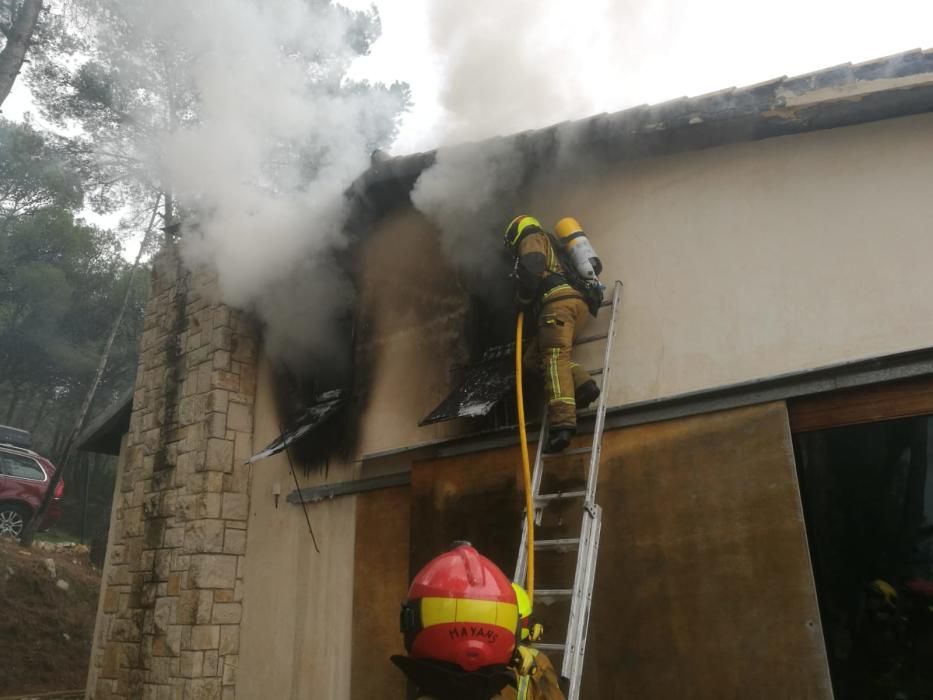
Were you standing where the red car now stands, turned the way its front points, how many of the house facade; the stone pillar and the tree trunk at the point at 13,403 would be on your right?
1

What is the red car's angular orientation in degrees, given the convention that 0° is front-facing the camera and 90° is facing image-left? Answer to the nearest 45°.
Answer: approximately 90°

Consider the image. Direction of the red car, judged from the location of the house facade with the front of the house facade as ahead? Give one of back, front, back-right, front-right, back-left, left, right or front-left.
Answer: right

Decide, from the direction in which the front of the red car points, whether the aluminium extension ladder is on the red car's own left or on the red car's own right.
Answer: on the red car's own left

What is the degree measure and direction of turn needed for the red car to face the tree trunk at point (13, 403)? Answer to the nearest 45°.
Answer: approximately 90° to its right

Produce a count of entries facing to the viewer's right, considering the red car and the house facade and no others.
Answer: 0

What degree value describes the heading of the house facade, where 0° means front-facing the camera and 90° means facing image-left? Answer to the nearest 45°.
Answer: approximately 45°

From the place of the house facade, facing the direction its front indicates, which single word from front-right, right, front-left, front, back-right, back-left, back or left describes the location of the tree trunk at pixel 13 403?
right
